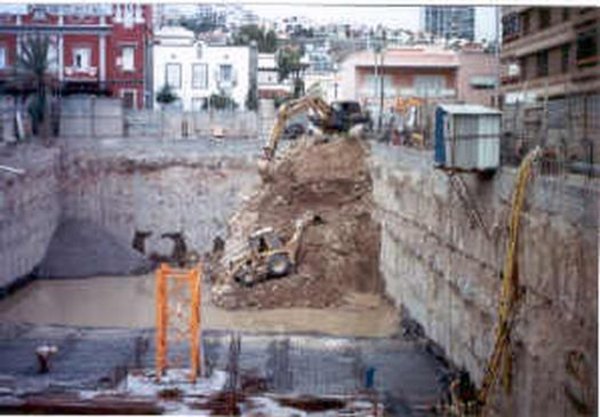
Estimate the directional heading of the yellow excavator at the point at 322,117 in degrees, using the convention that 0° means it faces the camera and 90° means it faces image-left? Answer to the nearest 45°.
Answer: approximately 90°

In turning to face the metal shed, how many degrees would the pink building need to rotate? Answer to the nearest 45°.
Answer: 0° — it already faces it

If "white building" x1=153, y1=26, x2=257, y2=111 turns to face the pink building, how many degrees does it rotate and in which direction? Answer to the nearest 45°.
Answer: approximately 135° to its left

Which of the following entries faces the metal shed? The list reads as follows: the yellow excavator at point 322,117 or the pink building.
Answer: the pink building

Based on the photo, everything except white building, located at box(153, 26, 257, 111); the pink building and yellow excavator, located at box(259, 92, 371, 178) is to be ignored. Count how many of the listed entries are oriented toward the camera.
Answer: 2

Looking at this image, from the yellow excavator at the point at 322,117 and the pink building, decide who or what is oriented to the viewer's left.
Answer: the yellow excavator

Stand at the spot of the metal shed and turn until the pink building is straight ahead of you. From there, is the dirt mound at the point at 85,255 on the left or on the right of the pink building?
left

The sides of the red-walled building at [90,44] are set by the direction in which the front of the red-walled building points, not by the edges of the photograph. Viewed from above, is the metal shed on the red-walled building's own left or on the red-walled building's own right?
on the red-walled building's own left

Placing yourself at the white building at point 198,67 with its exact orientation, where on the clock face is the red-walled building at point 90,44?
The red-walled building is roughly at 2 o'clock from the white building.
